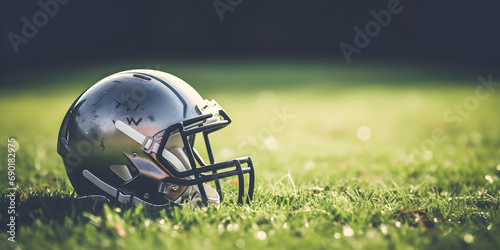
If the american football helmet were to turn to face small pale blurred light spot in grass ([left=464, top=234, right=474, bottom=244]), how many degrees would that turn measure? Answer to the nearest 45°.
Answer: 0° — it already faces it

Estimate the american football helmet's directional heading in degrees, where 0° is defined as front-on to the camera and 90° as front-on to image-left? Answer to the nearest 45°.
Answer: approximately 270°
